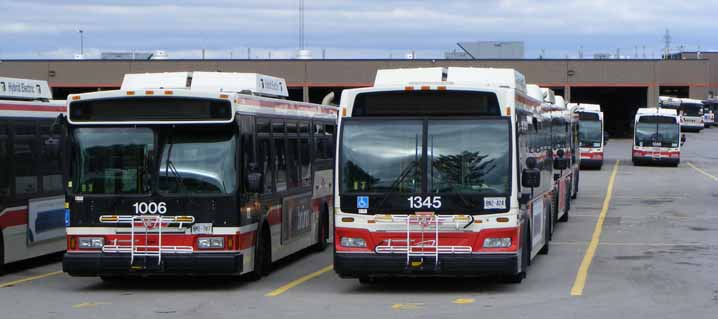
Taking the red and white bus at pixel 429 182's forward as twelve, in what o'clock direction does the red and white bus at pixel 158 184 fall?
the red and white bus at pixel 158 184 is roughly at 3 o'clock from the red and white bus at pixel 429 182.

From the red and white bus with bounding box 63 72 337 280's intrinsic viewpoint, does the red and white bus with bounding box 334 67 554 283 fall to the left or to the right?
on its left

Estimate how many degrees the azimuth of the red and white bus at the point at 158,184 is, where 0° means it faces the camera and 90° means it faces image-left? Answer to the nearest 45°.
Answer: approximately 0°

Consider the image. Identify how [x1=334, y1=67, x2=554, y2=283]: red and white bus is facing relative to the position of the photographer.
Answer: facing the viewer

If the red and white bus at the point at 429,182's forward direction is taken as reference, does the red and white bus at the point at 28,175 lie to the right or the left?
on its right

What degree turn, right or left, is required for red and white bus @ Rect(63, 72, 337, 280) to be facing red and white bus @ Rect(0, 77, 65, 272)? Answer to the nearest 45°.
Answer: approximately 135° to its right

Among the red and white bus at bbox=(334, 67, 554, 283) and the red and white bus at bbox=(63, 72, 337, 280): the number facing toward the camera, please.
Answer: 2

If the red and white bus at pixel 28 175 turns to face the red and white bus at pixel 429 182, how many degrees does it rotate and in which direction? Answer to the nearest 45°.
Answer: approximately 90° to its left

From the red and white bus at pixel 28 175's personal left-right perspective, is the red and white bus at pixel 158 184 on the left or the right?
on its left

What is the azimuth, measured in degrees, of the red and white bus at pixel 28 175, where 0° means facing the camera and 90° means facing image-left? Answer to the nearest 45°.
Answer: approximately 45°
